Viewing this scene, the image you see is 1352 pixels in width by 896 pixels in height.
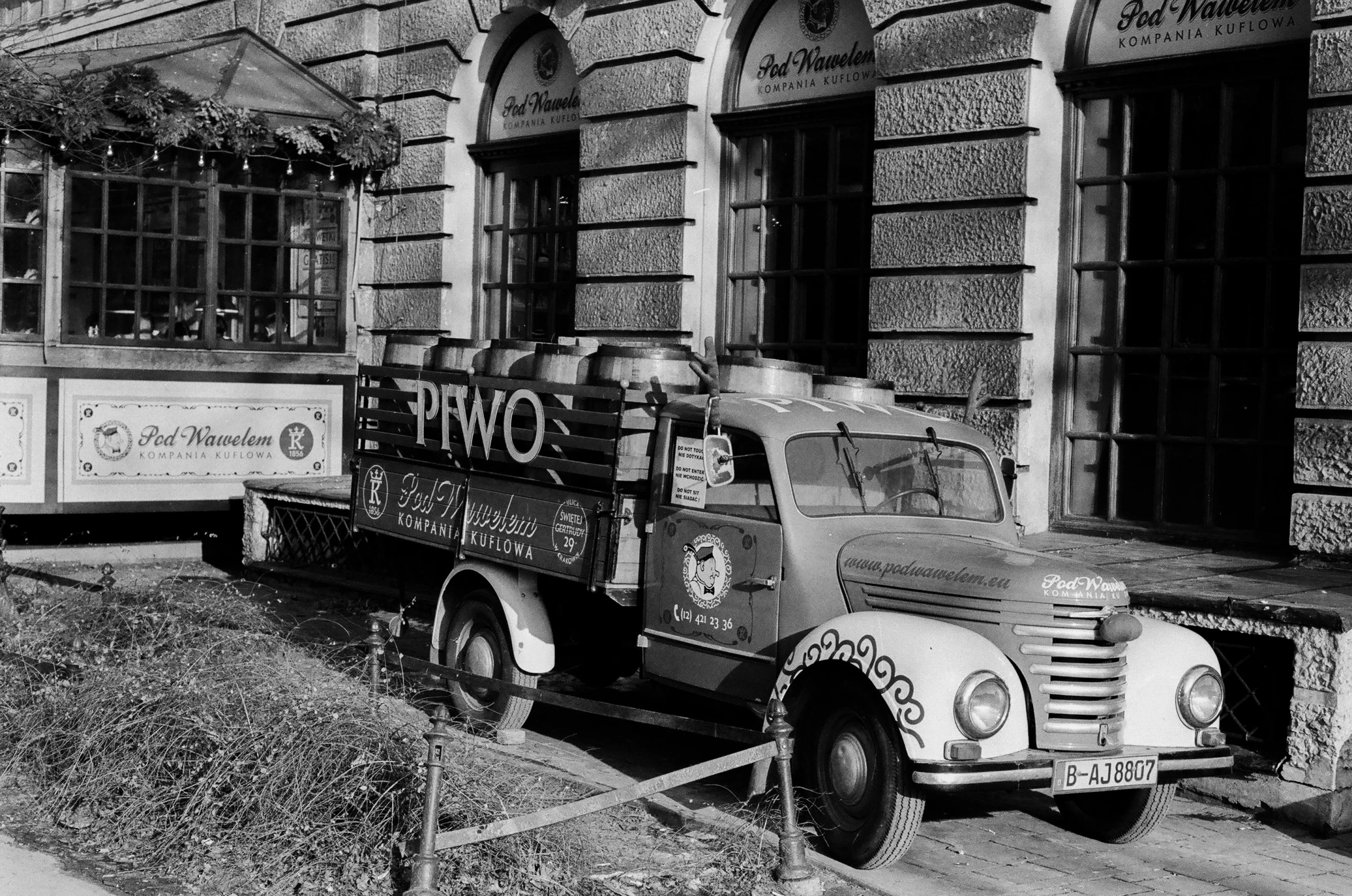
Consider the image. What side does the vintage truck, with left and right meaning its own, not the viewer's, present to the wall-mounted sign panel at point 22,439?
back

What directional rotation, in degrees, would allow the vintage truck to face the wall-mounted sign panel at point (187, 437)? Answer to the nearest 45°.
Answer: approximately 180°

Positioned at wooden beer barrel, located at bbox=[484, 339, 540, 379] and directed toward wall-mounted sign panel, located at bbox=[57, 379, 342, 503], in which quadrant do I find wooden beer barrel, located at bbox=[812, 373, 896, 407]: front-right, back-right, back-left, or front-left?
back-right

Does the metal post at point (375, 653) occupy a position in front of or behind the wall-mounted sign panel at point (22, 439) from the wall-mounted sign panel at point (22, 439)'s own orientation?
in front

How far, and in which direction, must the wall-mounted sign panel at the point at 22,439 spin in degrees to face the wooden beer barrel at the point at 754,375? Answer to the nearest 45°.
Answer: approximately 45° to its left

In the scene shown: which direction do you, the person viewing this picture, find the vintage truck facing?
facing the viewer and to the right of the viewer

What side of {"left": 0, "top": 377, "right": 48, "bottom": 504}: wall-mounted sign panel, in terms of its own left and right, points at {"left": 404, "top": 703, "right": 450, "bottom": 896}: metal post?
front

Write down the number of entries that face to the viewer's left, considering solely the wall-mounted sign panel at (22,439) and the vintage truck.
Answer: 0

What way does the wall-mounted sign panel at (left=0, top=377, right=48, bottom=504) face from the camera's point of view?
toward the camera

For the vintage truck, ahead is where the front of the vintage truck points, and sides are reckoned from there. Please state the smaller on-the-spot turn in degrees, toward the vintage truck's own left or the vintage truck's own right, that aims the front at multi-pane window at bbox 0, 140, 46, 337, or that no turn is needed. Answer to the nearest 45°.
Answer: approximately 180°

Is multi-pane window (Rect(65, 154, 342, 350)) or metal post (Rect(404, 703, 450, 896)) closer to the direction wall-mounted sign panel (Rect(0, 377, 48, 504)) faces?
the metal post
